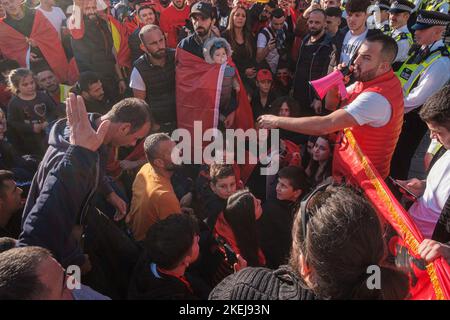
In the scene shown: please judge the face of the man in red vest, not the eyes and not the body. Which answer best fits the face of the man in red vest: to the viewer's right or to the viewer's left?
to the viewer's left

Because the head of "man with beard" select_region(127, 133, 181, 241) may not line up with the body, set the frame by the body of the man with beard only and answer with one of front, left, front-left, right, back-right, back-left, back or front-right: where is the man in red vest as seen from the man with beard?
front

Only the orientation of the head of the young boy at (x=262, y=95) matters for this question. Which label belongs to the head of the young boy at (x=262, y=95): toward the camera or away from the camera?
toward the camera

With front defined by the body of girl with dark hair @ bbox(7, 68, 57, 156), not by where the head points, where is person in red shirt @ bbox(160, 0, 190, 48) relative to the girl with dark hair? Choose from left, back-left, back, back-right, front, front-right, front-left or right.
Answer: left

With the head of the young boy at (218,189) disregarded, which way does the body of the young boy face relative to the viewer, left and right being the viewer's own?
facing the viewer and to the right of the viewer

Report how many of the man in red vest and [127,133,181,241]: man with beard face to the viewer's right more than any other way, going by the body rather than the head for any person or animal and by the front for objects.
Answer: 1

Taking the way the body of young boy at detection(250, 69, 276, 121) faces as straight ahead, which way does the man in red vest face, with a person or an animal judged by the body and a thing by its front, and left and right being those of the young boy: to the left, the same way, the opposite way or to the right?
to the right

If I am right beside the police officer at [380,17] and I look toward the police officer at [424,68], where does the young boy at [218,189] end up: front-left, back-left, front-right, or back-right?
front-right

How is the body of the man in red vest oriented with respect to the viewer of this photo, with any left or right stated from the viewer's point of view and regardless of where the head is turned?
facing to the left of the viewer

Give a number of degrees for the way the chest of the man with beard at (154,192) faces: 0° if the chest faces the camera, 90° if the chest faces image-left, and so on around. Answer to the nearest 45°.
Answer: approximately 270°

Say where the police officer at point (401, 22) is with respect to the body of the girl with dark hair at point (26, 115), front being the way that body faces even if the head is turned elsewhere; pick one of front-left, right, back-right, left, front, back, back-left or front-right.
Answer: front-left

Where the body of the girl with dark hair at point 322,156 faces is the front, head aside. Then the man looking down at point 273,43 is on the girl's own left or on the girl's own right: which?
on the girl's own right

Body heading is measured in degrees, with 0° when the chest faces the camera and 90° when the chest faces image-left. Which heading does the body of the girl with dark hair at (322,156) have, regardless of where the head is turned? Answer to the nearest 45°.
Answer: approximately 45°
